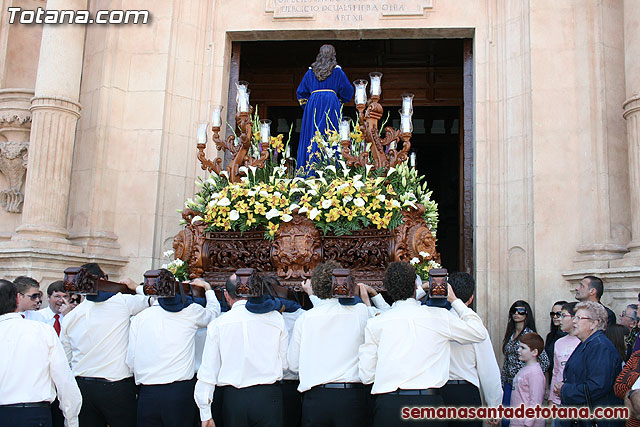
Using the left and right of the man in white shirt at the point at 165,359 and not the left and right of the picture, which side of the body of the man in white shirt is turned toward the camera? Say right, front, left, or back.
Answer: back

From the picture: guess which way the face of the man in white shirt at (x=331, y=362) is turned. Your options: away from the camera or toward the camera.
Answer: away from the camera

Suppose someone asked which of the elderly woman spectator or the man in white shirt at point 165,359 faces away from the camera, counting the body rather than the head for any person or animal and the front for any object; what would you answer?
the man in white shirt

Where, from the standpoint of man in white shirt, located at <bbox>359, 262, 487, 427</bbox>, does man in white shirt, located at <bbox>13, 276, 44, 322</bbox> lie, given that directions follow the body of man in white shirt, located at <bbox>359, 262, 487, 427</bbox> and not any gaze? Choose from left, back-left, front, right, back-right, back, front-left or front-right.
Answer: left

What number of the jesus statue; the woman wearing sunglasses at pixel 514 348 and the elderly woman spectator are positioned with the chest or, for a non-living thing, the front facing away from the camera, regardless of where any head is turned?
1

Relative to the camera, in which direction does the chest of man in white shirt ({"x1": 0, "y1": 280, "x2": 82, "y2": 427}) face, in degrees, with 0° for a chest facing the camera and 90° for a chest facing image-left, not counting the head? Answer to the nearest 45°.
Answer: approximately 180°

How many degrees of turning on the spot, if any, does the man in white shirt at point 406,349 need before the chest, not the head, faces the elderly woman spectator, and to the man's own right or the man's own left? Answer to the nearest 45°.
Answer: approximately 45° to the man's own right

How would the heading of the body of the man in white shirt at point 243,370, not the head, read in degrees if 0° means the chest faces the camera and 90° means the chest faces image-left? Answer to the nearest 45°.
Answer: approximately 180°

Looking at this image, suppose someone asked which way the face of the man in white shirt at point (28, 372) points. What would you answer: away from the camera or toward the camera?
away from the camera

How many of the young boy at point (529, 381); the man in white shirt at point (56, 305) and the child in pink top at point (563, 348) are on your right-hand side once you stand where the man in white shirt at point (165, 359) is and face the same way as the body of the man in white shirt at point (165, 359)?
2

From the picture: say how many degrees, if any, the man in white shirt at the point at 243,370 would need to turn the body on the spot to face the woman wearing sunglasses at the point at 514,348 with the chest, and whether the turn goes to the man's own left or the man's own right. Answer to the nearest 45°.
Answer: approximately 45° to the man's own right

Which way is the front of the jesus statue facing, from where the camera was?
facing away from the viewer

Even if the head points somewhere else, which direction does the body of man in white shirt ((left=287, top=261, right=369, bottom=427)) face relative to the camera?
away from the camera

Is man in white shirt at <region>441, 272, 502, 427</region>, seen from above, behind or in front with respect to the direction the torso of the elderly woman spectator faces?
in front

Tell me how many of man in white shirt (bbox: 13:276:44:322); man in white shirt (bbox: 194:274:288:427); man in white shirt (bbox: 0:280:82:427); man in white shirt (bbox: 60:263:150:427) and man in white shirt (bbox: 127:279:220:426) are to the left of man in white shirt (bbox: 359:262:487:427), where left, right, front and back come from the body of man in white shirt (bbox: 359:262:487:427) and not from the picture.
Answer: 5

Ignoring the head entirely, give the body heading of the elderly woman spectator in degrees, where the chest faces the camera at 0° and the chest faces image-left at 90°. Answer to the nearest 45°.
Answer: approximately 90°

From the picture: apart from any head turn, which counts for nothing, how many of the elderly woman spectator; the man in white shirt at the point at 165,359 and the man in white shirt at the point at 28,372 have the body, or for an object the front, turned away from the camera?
2

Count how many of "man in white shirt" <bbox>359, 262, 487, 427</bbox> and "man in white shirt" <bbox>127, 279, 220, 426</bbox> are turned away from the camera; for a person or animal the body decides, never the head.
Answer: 2
